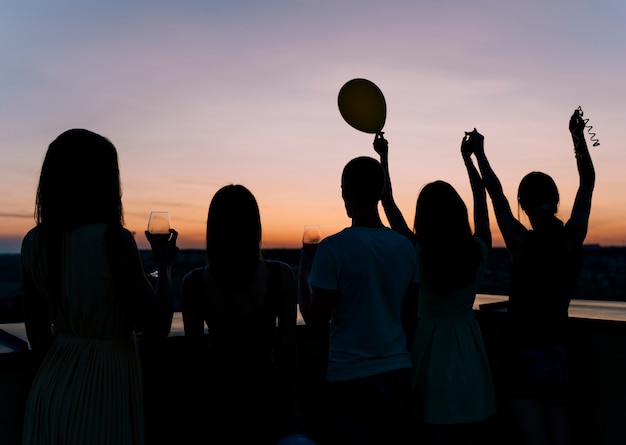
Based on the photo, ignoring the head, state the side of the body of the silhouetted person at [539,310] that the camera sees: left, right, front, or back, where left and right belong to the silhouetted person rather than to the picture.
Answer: back

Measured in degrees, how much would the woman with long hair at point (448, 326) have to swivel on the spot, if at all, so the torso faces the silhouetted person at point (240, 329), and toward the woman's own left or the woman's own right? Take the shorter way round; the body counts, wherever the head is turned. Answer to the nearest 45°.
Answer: approximately 135° to the woman's own left

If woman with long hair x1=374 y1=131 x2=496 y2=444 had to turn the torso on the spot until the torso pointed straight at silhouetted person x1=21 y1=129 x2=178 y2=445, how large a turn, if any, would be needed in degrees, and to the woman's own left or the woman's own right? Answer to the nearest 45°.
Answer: approximately 135° to the woman's own left

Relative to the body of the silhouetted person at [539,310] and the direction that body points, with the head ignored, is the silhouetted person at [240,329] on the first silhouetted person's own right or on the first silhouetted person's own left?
on the first silhouetted person's own left

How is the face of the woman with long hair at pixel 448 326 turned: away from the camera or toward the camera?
away from the camera

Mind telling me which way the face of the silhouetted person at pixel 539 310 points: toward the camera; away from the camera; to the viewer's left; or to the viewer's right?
away from the camera

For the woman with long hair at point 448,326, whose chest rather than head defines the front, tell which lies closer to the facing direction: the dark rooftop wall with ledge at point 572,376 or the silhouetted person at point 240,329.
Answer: the dark rooftop wall with ledge

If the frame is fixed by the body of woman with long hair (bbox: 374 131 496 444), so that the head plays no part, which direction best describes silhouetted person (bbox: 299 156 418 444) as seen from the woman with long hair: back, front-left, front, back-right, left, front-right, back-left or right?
back-left

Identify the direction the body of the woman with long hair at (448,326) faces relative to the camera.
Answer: away from the camera

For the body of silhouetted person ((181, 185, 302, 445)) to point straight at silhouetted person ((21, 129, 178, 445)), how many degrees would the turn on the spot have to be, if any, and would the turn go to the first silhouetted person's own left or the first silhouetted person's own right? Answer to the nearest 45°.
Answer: approximately 90° to the first silhouetted person's own left

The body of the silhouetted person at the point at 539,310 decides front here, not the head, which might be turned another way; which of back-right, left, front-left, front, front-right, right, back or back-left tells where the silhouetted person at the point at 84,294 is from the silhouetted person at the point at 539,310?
back-left

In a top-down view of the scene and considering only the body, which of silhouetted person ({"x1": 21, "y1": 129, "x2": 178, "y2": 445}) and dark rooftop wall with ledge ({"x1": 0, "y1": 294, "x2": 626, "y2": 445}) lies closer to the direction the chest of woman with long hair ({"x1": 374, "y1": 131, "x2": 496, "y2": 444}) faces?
the dark rooftop wall with ledge

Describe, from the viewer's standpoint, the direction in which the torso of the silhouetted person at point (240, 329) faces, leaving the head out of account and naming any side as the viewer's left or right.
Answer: facing away from the viewer

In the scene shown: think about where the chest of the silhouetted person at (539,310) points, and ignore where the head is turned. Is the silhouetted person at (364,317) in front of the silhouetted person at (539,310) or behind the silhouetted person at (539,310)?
behind

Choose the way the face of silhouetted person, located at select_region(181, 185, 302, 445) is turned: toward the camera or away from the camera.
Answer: away from the camera
